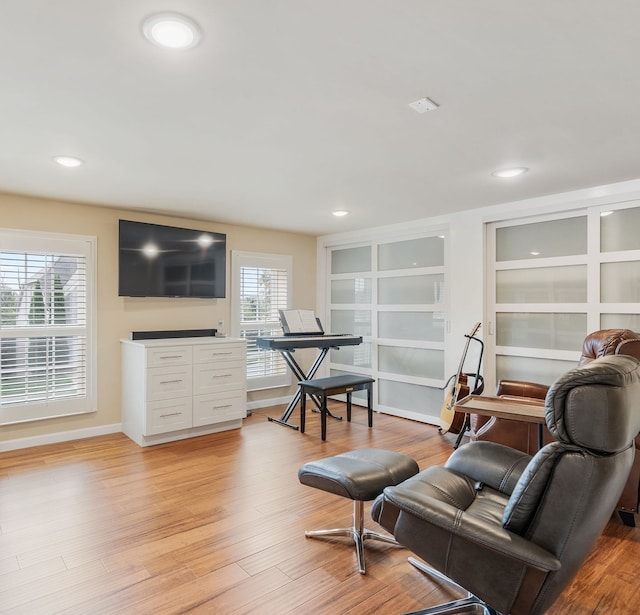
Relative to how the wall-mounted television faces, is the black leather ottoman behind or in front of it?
in front

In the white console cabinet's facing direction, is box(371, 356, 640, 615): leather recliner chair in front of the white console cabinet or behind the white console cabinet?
in front

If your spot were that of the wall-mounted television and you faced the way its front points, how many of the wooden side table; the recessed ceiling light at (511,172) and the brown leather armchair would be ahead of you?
3

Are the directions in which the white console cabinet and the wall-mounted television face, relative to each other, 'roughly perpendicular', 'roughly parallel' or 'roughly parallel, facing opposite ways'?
roughly parallel

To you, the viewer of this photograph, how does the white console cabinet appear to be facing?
facing the viewer and to the right of the viewer

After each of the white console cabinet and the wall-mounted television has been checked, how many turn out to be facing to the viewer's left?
0

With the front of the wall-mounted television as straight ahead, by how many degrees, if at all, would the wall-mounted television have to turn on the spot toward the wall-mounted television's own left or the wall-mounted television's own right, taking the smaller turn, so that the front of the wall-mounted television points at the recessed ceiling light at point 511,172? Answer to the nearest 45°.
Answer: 0° — it already faces it

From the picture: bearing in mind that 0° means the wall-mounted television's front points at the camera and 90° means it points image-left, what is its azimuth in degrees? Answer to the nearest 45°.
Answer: approximately 315°

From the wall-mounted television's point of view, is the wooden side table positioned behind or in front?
in front

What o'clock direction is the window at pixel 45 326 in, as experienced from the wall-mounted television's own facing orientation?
The window is roughly at 4 o'clock from the wall-mounted television.

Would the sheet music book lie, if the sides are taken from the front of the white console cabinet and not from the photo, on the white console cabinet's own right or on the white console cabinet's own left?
on the white console cabinet's own left
